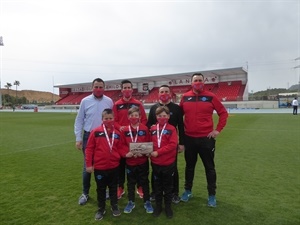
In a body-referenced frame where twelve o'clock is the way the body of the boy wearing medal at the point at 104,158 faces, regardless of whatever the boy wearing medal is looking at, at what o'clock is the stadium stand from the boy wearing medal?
The stadium stand is roughly at 7 o'clock from the boy wearing medal.

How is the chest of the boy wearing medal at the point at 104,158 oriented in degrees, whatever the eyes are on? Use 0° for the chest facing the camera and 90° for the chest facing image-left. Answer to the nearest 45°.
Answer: approximately 0°

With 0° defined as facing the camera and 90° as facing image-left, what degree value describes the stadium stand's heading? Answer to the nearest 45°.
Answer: approximately 45°

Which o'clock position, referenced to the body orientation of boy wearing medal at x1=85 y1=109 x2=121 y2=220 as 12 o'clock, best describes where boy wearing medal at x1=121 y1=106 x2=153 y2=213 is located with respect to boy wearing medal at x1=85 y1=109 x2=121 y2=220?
boy wearing medal at x1=121 y1=106 x2=153 y2=213 is roughly at 9 o'clock from boy wearing medal at x1=85 y1=109 x2=121 y2=220.

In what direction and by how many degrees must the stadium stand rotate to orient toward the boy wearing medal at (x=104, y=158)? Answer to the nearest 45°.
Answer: approximately 45° to its left

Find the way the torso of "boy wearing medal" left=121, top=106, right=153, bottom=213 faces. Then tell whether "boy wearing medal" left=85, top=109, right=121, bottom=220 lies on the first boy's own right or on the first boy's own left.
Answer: on the first boy's own right

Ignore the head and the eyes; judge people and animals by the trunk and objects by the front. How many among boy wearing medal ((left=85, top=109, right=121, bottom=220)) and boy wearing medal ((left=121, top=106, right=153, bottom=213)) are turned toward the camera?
2

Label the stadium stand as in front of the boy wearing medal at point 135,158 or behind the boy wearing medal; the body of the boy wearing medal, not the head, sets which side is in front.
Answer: behind
